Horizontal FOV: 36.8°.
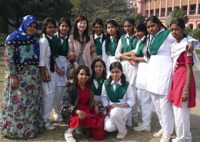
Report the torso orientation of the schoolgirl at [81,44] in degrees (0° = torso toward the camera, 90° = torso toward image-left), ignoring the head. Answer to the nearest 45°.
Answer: approximately 0°

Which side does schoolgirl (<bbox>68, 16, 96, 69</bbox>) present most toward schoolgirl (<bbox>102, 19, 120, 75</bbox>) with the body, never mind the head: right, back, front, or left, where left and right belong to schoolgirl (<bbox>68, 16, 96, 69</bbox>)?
left

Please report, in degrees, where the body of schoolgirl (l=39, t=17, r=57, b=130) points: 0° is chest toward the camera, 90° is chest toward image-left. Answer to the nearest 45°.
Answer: approximately 315°

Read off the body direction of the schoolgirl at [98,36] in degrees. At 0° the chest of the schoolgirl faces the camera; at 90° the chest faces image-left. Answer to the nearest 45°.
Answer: approximately 0°

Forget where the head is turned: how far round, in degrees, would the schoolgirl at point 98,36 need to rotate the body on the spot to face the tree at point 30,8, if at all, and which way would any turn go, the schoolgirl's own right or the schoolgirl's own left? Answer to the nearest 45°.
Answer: approximately 180°

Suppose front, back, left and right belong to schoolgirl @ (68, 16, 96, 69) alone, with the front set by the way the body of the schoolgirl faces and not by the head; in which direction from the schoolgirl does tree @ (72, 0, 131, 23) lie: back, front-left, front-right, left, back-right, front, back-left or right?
back

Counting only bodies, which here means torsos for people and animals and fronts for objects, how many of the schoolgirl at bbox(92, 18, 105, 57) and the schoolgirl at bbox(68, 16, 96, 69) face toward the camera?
2
